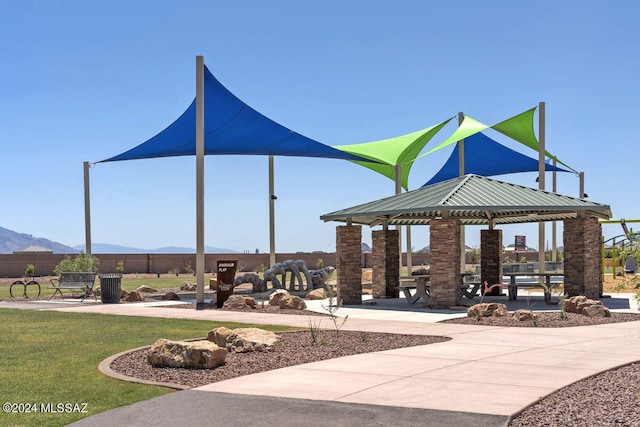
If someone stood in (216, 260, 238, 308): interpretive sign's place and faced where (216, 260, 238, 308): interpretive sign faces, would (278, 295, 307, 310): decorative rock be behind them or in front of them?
in front

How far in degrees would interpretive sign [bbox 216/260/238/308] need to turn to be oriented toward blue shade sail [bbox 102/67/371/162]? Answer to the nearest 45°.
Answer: approximately 180°

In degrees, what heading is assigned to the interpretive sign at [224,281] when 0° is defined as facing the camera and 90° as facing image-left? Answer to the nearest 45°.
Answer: approximately 0°

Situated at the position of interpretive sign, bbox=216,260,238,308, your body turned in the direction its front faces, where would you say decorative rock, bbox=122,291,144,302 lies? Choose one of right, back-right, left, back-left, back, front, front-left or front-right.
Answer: back-right

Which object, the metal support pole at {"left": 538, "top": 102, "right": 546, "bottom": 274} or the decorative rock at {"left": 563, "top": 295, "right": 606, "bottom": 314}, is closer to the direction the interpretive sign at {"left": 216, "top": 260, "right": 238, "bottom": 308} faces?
the decorative rock

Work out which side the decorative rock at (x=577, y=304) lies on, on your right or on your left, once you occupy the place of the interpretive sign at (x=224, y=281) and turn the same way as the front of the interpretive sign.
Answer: on your left

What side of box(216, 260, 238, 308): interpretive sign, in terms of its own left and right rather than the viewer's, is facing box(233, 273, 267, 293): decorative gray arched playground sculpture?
back

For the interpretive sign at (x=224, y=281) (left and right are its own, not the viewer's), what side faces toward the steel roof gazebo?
left

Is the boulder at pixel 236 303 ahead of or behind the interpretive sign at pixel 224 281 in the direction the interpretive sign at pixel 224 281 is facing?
ahead

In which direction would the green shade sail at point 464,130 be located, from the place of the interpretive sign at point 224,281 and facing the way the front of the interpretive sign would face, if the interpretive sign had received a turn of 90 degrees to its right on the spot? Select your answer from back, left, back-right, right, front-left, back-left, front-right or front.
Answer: back-right

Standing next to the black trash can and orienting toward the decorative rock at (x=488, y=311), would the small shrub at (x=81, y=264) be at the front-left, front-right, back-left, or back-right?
back-left

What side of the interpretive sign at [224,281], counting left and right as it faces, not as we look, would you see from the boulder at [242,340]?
front

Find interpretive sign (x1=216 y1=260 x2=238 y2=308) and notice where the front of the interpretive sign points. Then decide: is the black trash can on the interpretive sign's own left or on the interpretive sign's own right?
on the interpretive sign's own right
